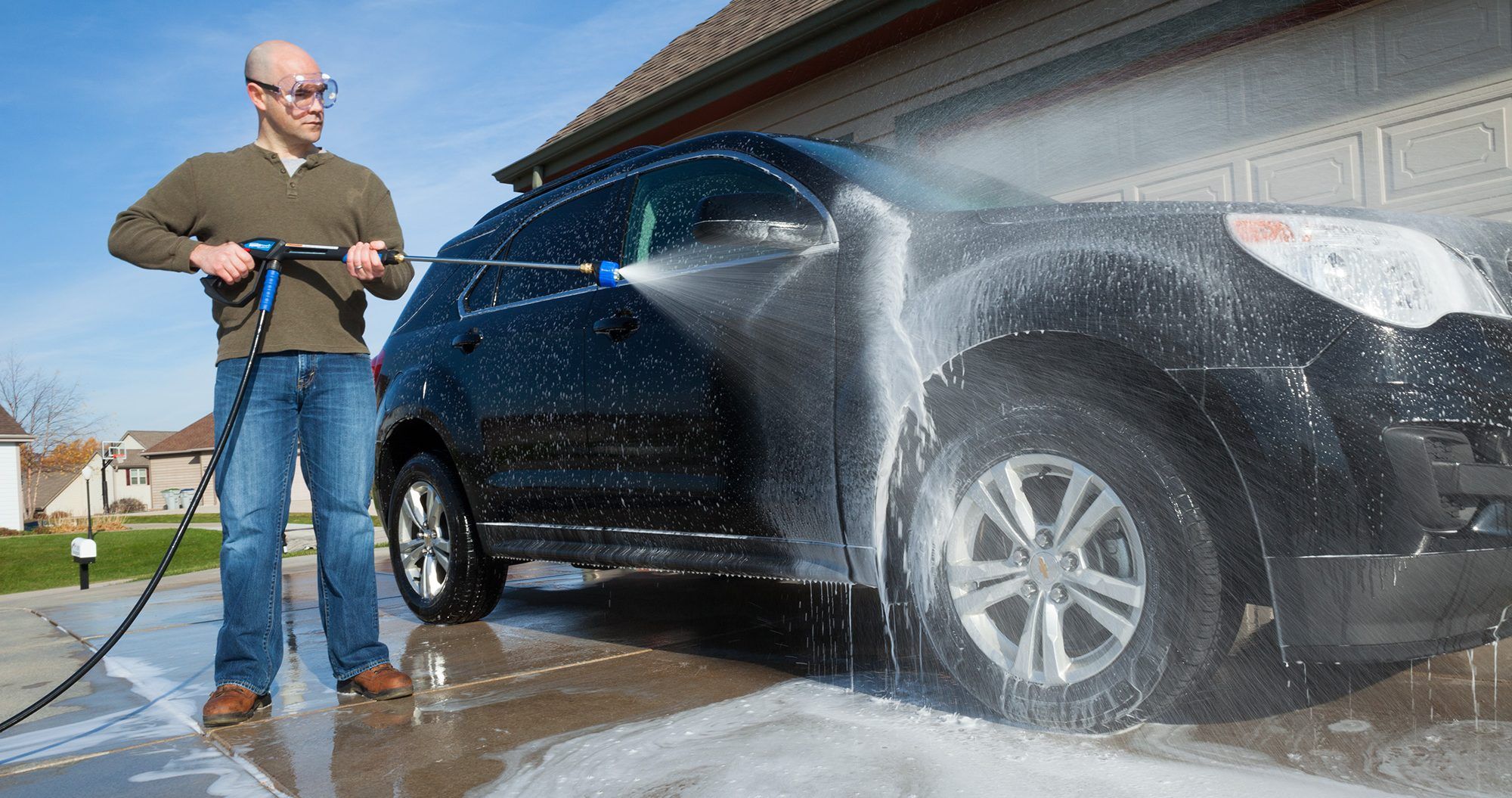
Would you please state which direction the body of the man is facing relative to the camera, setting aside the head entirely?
toward the camera

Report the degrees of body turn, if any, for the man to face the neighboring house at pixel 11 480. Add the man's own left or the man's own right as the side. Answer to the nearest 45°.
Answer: approximately 180°

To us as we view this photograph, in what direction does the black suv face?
facing the viewer and to the right of the viewer

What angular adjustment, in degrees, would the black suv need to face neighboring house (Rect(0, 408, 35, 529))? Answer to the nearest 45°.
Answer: approximately 180°

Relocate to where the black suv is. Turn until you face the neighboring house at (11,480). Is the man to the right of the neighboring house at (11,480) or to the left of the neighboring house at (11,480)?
left

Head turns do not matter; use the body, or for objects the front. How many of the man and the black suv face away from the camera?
0
